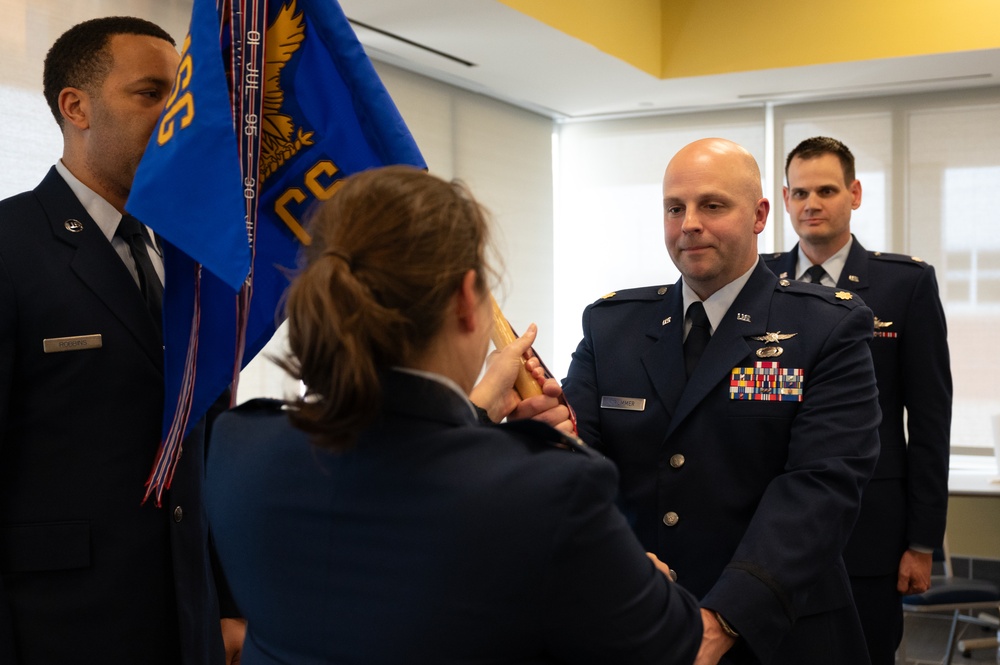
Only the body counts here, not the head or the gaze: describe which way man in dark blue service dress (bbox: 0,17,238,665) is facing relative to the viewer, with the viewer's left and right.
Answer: facing the viewer and to the right of the viewer

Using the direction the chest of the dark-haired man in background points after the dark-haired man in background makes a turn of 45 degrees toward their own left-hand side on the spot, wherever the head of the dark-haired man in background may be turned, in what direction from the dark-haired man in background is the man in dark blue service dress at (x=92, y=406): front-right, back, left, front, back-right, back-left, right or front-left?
front-right

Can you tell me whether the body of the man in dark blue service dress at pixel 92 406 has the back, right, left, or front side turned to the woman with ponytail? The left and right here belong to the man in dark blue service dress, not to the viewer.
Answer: front

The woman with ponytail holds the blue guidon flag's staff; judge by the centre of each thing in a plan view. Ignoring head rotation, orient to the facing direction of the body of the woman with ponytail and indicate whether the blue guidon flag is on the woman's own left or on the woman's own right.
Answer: on the woman's own left

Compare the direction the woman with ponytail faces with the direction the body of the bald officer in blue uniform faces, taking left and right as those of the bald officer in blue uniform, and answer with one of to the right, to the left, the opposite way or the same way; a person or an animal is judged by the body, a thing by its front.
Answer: the opposite way

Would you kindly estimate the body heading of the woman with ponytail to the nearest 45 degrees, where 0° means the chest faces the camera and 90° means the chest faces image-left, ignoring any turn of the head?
approximately 225°

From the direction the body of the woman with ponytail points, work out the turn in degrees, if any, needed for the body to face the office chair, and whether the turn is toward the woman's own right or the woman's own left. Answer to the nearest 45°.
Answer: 0° — they already face it

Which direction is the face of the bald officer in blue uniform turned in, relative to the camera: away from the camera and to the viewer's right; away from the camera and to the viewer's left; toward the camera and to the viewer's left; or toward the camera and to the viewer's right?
toward the camera and to the viewer's left

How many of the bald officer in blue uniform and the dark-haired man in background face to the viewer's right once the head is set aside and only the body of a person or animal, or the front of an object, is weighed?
0

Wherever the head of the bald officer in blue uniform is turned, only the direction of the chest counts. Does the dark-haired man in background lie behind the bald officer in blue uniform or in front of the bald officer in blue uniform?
behind

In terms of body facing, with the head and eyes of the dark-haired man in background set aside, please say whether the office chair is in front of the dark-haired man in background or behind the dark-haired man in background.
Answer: behind

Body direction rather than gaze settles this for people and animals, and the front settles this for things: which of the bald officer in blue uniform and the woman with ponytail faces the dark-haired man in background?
the woman with ponytail

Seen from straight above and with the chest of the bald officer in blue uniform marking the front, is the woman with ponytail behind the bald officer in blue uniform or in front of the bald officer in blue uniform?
in front

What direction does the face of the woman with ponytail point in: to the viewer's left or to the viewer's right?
to the viewer's right

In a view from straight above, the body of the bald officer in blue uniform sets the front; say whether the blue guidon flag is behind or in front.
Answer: in front

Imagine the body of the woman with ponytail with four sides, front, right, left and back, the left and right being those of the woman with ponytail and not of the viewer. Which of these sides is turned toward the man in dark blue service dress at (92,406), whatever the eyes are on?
left
